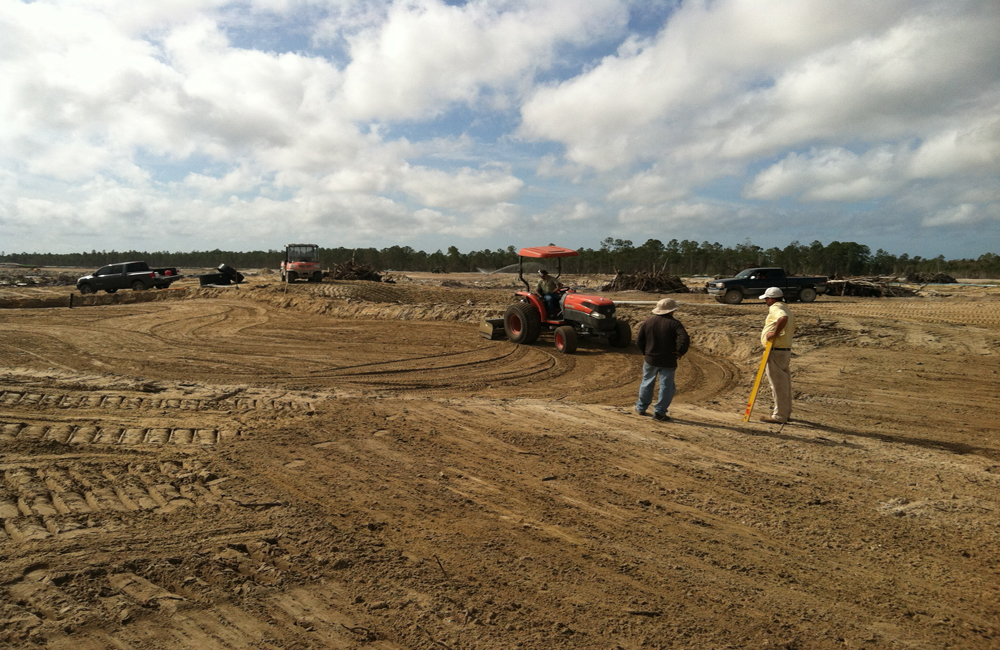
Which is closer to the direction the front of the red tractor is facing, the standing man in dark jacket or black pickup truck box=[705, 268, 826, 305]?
the standing man in dark jacket

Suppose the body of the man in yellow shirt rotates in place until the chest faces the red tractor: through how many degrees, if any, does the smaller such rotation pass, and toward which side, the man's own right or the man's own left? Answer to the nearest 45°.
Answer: approximately 45° to the man's own right

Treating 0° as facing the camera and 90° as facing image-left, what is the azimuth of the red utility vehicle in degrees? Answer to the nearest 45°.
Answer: approximately 0°

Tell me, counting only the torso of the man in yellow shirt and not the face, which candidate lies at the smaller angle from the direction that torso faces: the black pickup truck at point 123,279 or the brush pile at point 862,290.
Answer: the black pickup truck

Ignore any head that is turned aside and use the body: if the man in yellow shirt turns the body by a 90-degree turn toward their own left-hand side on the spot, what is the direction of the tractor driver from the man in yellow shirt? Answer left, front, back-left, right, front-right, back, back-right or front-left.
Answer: back-right

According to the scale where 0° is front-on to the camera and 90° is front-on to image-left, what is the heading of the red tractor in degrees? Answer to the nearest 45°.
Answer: approximately 315°

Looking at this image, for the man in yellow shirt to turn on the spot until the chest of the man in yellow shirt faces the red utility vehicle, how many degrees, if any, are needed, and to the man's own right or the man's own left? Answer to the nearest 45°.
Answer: approximately 45° to the man's own right

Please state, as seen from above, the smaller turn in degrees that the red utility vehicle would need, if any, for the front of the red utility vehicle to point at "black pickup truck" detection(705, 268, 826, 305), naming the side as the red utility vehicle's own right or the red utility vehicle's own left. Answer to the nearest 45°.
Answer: approximately 45° to the red utility vehicle's own left

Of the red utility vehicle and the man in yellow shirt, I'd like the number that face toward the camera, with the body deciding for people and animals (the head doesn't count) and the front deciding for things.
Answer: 1

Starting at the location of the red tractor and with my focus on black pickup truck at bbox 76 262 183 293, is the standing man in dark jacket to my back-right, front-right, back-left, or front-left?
back-left

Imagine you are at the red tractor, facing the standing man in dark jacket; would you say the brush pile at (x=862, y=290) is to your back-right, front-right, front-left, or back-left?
back-left

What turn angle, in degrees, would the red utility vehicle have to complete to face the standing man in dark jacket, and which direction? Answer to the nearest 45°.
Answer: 0° — it already faces them

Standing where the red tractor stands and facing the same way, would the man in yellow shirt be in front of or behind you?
in front

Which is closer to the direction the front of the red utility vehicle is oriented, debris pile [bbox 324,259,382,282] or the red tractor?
the red tractor

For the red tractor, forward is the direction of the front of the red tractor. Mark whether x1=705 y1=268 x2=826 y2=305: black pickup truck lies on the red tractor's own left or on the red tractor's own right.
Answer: on the red tractor's own left

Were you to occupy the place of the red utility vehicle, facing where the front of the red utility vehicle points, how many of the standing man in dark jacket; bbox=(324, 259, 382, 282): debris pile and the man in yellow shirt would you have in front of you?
2

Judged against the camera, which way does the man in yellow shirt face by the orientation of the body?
to the viewer's left

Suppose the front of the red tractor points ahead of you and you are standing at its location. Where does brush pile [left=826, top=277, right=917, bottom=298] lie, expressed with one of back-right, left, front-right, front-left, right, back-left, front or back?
left
